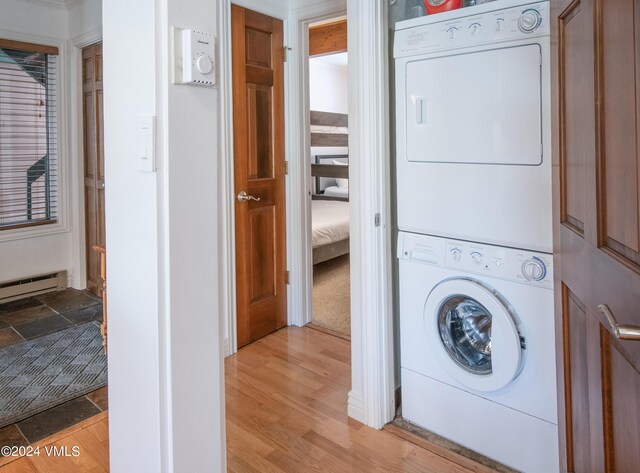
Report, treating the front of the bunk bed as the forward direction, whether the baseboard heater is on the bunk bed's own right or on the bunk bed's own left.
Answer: on the bunk bed's own right

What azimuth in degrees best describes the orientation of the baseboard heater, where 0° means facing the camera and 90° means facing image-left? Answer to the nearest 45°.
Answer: approximately 315°

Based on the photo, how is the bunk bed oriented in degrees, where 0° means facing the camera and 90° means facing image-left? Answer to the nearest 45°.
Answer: approximately 315°
